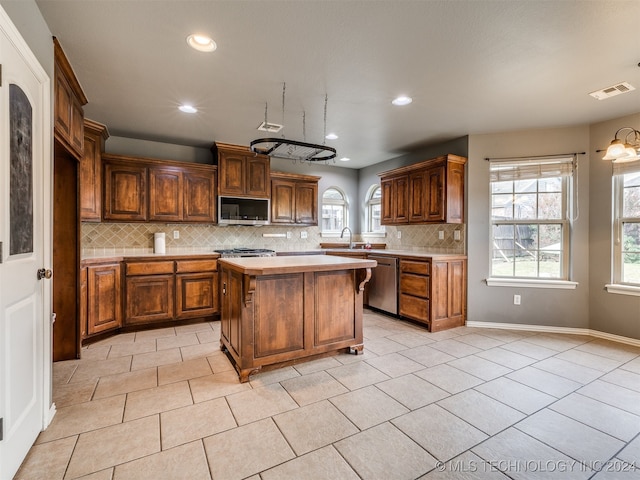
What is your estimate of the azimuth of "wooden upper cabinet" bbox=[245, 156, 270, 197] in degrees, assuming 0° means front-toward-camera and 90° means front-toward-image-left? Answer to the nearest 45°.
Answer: approximately 0°

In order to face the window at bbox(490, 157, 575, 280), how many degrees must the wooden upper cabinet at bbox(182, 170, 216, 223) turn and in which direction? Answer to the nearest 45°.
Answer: approximately 45° to its left

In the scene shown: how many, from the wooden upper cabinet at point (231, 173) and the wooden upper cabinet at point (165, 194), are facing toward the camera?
2

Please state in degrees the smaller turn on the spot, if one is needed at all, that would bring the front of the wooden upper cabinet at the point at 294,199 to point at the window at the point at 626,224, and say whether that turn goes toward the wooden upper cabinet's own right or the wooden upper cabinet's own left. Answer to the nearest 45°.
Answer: approximately 45° to the wooden upper cabinet's own left

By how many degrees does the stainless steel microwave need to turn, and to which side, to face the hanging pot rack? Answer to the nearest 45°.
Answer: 0° — it already faces it

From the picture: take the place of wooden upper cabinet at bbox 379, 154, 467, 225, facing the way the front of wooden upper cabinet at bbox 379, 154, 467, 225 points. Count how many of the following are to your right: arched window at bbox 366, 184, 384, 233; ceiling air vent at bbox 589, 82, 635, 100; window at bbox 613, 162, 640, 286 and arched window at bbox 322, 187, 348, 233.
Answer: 2

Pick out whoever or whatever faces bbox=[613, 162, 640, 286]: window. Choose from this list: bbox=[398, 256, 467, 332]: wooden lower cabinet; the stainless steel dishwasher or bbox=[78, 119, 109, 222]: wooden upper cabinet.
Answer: the wooden upper cabinet

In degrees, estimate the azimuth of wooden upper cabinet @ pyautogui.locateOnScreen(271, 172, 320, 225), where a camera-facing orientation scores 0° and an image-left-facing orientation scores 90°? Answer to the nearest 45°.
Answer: approximately 0°

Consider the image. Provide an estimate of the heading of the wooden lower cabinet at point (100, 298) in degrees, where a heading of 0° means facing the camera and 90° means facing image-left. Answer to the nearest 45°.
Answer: approximately 315°

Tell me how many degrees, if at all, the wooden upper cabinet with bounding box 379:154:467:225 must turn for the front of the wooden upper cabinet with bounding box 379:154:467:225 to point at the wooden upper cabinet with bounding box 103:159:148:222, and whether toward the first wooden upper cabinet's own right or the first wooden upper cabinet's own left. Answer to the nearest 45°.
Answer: approximately 45° to the first wooden upper cabinet's own right

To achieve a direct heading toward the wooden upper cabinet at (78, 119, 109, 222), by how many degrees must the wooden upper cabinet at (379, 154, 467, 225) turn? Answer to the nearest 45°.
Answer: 0° — it already faces it
